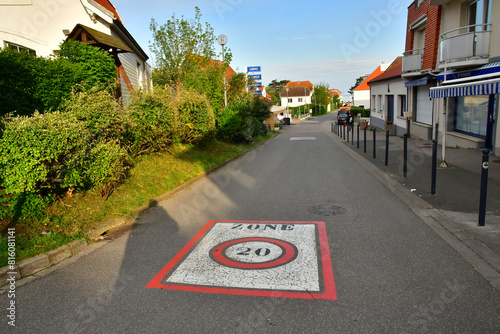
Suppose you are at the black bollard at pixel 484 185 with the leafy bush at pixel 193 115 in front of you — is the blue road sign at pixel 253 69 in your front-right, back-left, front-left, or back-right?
front-right

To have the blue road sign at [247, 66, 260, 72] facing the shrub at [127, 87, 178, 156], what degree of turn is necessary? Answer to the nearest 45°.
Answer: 0° — it already faces it

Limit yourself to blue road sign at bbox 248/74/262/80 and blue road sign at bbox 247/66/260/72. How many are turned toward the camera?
2

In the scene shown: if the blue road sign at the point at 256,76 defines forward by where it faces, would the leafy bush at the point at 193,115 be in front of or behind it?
in front

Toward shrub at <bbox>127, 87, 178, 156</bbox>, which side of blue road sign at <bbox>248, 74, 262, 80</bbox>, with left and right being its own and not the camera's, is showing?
front

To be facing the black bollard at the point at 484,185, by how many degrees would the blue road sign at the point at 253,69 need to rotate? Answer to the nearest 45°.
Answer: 0° — it already faces it

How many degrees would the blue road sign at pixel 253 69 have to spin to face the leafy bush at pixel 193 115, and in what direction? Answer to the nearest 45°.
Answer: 0° — it already faces it

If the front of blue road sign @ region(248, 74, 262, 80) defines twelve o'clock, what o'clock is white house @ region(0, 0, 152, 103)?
The white house is roughly at 1 o'clock from the blue road sign.

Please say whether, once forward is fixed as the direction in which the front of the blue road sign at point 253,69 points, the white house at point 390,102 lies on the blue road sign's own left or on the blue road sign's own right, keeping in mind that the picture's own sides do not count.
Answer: on the blue road sign's own left

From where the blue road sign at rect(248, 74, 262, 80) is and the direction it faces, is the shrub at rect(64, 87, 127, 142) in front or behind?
in front

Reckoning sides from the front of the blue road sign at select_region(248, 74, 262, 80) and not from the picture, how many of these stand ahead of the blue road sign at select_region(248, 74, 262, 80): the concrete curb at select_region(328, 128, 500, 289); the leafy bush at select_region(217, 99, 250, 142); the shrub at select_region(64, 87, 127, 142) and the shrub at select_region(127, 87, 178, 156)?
4

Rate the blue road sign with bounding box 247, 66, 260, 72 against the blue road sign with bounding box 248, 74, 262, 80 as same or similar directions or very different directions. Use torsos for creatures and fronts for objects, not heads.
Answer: same or similar directions

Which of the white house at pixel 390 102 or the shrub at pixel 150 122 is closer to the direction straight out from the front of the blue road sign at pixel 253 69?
the shrub

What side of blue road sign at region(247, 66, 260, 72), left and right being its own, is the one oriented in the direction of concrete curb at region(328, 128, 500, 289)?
front

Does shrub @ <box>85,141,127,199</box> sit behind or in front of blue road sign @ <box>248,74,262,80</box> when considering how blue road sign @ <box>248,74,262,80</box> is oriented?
in front

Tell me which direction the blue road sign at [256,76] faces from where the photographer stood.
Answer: facing the viewer
